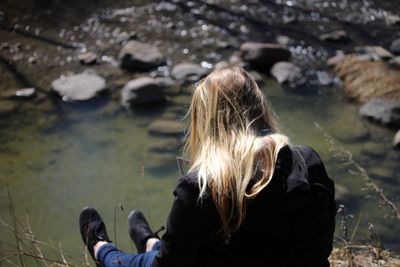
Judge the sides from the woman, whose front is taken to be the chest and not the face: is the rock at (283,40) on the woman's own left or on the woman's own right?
on the woman's own right

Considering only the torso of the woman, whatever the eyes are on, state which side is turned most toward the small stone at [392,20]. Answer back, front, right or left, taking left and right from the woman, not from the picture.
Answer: right

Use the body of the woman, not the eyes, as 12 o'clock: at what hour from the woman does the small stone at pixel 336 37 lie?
The small stone is roughly at 2 o'clock from the woman.

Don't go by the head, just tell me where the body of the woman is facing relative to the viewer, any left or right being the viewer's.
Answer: facing away from the viewer and to the left of the viewer

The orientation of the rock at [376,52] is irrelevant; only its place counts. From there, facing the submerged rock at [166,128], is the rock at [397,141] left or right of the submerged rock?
left

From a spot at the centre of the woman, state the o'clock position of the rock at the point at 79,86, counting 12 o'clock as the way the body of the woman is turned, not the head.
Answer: The rock is roughly at 1 o'clock from the woman.

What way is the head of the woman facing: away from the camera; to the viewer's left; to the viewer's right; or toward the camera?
away from the camera

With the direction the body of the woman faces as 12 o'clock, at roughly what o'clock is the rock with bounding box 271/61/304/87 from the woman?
The rock is roughly at 2 o'clock from the woman.

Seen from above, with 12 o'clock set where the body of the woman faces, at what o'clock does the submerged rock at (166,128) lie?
The submerged rock is roughly at 1 o'clock from the woman.

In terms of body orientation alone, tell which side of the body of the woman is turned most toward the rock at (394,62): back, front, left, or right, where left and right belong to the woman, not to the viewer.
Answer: right
